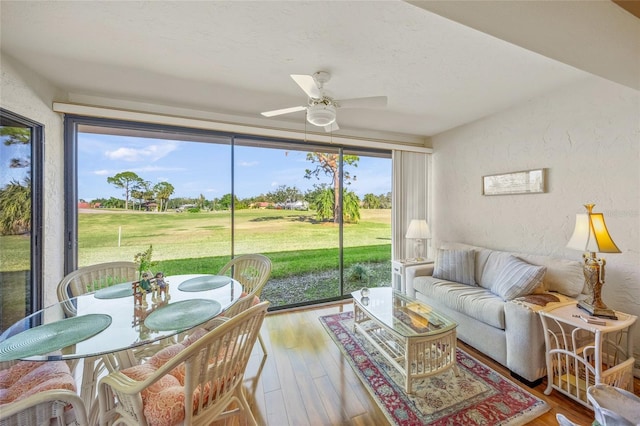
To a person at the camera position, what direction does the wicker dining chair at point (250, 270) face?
facing the viewer and to the left of the viewer

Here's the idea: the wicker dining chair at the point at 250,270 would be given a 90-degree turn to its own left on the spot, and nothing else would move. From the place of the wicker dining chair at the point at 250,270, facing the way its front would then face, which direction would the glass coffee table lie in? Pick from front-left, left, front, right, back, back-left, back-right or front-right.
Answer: front

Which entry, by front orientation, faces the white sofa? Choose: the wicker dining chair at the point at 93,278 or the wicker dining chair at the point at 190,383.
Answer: the wicker dining chair at the point at 93,278

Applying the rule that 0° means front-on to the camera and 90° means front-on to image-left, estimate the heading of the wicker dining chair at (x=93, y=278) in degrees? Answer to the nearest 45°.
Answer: approximately 315°

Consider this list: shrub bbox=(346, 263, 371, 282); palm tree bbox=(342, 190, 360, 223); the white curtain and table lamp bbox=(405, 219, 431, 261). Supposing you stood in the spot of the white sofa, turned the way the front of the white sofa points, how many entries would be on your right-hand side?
4

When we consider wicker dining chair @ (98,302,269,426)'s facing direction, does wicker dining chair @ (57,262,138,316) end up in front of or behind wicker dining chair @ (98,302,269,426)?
in front

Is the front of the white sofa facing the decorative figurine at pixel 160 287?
yes

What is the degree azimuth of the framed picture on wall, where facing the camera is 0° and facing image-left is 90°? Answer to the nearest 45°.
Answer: approximately 45°

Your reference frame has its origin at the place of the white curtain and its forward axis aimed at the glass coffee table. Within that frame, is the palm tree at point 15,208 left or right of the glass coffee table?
right
